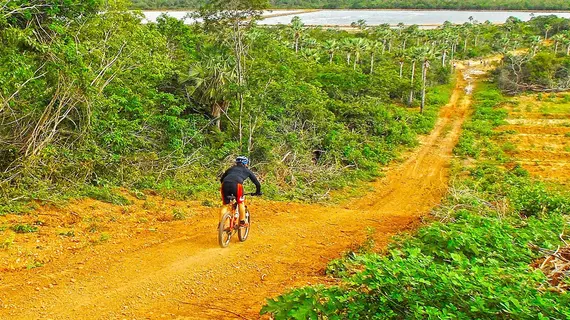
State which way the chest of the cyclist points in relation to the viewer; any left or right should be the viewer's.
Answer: facing away from the viewer and to the right of the viewer

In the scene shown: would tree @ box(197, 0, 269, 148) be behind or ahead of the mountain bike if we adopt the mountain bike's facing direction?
ahead

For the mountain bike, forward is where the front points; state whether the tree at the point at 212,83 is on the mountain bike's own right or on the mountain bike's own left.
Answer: on the mountain bike's own left

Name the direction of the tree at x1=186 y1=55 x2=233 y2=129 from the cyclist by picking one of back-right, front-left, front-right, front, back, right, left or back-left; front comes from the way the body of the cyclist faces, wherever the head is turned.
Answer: front-left

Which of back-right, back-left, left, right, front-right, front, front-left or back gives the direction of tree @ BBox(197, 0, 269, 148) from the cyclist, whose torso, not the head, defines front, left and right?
front-left

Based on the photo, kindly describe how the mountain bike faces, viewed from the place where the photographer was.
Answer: facing away from the viewer and to the right of the viewer
